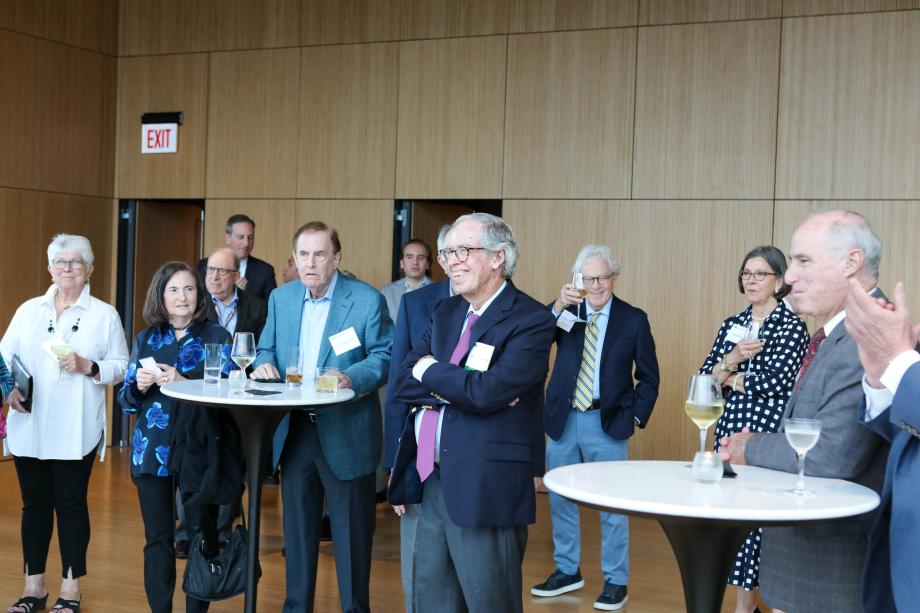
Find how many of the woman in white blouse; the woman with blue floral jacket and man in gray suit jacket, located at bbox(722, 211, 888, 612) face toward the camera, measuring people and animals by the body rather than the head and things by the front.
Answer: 2

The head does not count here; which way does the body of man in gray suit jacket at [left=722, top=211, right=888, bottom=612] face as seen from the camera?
to the viewer's left

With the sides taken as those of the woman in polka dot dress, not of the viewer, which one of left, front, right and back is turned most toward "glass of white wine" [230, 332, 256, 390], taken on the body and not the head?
front

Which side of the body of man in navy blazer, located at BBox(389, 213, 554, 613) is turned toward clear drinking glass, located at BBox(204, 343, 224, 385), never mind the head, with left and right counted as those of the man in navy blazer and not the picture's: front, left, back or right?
right

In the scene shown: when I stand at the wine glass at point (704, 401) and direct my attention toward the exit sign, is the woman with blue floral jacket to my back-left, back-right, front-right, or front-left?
front-left

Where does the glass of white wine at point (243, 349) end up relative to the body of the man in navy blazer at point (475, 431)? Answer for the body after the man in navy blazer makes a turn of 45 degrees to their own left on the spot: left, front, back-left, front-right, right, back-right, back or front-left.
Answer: back-right

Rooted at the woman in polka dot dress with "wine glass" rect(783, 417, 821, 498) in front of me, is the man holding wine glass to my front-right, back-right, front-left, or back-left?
back-right

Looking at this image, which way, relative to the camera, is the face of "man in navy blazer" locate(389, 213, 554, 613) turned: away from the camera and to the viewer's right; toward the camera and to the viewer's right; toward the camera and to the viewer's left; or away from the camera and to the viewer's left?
toward the camera and to the viewer's left

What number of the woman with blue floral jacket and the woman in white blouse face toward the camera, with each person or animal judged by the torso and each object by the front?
2

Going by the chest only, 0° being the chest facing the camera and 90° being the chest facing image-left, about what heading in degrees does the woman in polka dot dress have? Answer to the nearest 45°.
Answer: approximately 45°

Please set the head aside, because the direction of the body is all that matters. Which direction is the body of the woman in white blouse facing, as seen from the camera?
toward the camera

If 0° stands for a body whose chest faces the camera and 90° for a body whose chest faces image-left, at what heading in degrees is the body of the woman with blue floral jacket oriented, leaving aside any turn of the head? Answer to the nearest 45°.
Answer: approximately 0°

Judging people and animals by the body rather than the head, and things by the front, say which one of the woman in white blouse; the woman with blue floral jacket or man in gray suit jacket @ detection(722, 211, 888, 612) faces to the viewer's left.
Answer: the man in gray suit jacket

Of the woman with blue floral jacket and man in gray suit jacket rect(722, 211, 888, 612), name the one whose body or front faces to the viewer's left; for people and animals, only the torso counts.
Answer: the man in gray suit jacket
